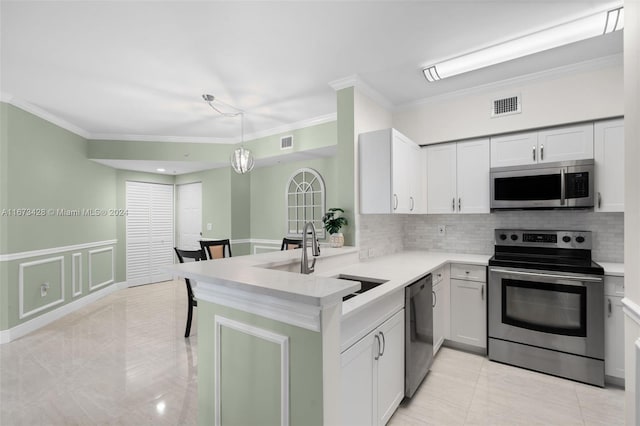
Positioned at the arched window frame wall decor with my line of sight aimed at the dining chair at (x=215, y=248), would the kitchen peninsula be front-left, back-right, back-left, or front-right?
front-left

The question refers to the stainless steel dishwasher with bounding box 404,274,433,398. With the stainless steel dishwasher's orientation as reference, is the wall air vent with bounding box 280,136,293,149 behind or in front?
behind

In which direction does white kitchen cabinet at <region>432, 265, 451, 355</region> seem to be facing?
to the viewer's right

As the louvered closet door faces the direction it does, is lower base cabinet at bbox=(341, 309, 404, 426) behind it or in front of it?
in front

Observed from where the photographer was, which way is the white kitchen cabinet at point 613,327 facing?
facing the viewer

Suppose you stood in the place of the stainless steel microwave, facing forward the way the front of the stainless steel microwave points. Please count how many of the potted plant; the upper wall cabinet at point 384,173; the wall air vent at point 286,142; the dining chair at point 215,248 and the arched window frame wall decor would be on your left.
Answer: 0

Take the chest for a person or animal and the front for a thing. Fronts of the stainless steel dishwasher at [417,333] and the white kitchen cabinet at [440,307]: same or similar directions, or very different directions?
same or similar directions

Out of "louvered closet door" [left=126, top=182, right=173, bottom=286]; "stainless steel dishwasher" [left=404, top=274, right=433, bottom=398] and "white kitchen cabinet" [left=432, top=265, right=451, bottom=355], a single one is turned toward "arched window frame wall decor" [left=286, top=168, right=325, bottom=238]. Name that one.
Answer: the louvered closet door

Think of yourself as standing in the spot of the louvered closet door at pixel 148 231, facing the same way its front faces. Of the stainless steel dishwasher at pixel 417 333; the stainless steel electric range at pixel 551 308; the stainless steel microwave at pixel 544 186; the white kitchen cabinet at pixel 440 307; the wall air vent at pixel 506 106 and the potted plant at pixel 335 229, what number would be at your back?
0

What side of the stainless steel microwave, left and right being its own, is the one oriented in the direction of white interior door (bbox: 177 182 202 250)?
right

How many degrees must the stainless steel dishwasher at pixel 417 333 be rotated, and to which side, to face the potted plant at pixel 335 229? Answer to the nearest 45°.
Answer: approximately 135° to its left

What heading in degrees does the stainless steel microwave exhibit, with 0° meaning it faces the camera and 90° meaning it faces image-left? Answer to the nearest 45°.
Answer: approximately 0°
